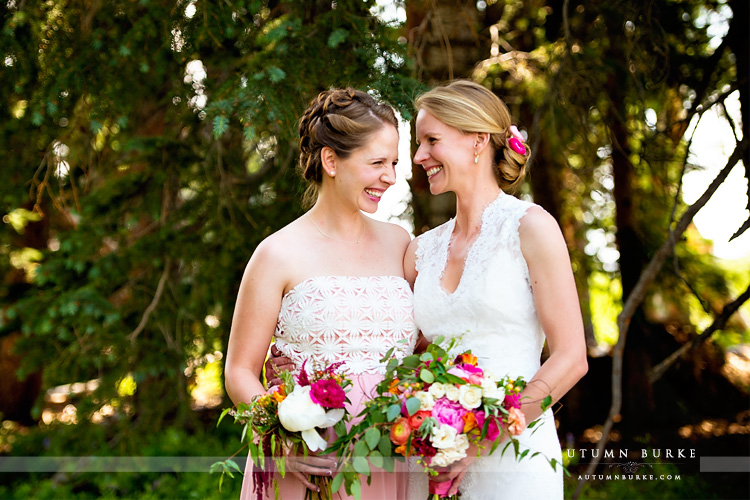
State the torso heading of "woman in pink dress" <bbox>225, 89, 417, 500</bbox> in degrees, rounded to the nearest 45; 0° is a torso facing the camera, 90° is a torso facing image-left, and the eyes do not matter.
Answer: approximately 315°

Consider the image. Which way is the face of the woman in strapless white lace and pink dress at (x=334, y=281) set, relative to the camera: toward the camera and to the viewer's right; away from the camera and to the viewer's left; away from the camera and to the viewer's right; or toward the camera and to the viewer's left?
toward the camera and to the viewer's right

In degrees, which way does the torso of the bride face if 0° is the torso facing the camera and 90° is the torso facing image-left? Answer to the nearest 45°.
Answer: approximately 45°
